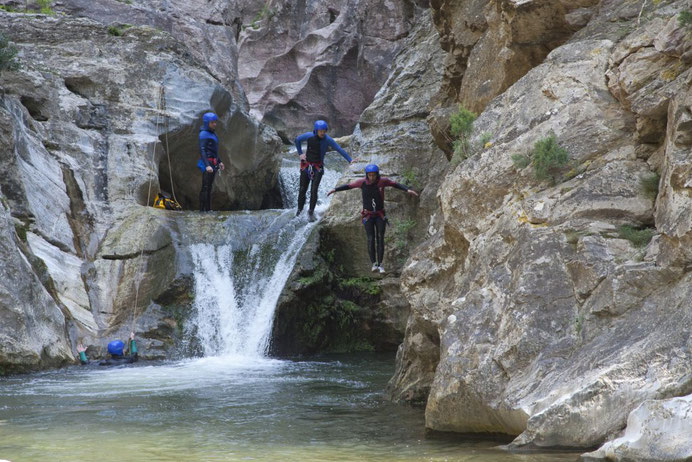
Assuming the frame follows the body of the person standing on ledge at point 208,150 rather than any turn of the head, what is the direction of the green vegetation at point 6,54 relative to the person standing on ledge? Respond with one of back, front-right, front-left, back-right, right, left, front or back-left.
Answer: back

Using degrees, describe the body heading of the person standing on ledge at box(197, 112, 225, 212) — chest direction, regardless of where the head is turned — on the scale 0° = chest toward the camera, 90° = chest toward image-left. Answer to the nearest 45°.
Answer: approximately 270°

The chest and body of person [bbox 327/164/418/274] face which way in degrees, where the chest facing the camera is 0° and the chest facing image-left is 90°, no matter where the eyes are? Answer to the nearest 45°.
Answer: approximately 0°

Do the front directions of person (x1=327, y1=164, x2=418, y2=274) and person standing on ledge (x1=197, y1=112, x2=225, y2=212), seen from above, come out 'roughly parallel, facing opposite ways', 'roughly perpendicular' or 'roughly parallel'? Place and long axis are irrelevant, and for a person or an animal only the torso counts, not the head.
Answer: roughly perpendicular

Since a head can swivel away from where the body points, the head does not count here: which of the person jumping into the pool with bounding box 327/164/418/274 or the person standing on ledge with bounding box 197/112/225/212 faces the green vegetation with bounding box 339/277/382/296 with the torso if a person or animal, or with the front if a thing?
the person standing on ledge with bounding box 197/112/225/212

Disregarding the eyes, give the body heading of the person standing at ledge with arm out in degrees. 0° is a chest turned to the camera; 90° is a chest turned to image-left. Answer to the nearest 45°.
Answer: approximately 0°
